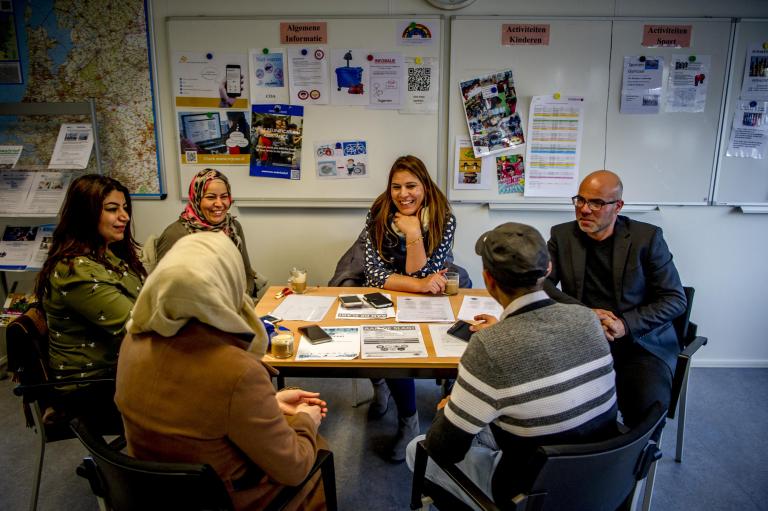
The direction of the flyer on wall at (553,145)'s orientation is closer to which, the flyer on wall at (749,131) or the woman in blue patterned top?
the woman in blue patterned top

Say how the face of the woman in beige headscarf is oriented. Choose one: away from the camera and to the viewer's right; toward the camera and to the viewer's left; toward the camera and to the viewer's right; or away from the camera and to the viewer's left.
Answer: away from the camera and to the viewer's right

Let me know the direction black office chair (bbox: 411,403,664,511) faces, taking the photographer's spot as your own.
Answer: facing away from the viewer and to the left of the viewer

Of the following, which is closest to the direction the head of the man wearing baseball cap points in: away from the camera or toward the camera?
away from the camera

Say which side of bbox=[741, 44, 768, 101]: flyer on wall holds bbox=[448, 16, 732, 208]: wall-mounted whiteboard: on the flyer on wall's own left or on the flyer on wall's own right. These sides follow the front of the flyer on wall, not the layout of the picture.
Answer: on the flyer on wall's own right
